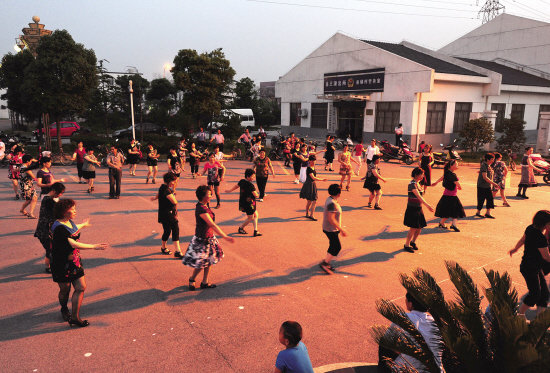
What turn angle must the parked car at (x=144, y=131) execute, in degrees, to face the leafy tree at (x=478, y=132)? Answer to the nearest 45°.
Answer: approximately 135° to its left

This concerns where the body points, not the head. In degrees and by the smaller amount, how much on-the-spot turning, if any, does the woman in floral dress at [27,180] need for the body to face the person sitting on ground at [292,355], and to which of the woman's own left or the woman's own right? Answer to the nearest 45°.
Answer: approximately 90° to the woman's own right

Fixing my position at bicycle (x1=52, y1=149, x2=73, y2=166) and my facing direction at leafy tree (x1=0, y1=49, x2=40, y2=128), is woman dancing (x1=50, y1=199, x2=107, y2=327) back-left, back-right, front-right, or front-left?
back-left

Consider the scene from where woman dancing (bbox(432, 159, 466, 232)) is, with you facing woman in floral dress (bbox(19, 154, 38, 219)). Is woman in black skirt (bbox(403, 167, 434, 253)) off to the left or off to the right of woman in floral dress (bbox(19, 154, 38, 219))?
left

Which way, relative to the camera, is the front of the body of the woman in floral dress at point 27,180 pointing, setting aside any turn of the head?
to the viewer's right
